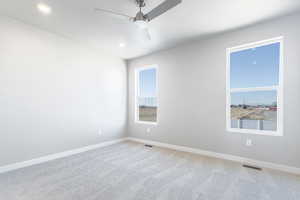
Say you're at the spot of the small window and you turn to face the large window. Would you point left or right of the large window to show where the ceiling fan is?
right

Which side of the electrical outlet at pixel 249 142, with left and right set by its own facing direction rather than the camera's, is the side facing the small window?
right

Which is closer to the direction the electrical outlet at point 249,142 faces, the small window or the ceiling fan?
the ceiling fan

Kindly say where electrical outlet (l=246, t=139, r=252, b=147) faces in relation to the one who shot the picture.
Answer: facing the viewer

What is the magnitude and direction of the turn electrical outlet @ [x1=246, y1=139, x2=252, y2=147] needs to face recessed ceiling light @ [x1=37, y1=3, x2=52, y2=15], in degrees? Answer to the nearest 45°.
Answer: approximately 45° to its right

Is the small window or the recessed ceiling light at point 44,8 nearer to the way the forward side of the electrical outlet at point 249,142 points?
the recessed ceiling light

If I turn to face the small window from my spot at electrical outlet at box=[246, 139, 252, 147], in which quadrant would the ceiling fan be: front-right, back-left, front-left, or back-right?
front-left

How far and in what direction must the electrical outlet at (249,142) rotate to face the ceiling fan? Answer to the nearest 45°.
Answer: approximately 45° to its right
